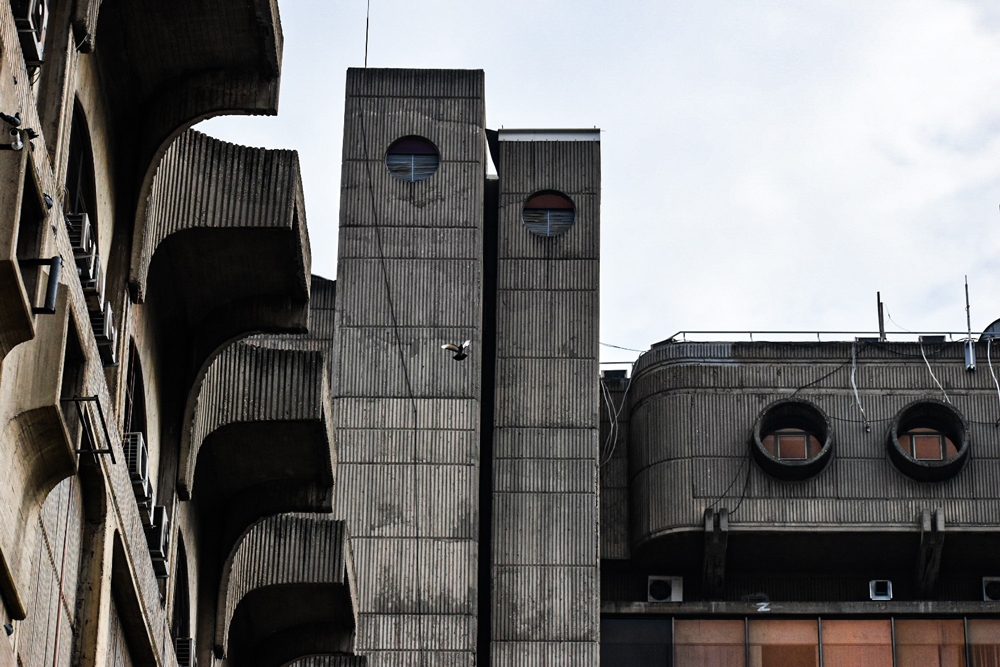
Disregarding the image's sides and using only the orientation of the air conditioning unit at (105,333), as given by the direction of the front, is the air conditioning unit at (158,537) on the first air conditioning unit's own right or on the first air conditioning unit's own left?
on the first air conditioning unit's own left

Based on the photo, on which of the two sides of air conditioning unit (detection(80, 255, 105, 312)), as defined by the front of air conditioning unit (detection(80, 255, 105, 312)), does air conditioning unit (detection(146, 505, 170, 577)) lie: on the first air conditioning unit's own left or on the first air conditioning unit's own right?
on the first air conditioning unit's own left

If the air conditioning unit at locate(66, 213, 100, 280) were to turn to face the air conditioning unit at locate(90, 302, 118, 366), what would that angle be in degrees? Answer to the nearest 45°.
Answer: approximately 90° to its left

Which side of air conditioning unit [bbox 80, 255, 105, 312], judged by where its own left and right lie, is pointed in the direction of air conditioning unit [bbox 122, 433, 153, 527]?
left

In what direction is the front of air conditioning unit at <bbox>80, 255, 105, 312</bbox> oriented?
to the viewer's right

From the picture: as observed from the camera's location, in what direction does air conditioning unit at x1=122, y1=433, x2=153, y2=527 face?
facing to the right of the viewer

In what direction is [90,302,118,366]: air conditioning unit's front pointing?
to the viewer's right

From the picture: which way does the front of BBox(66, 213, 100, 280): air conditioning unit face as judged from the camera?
facing to the right of the viewer

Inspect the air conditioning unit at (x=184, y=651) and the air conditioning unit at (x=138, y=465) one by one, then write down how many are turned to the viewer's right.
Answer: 2
